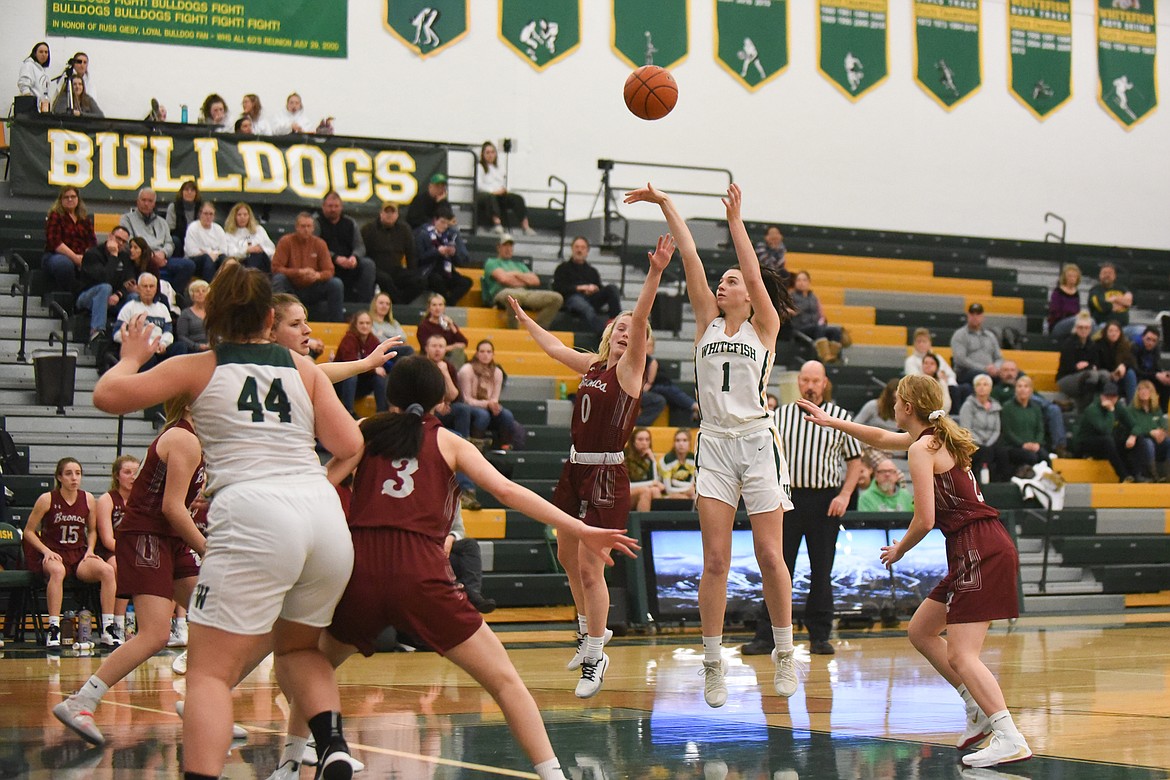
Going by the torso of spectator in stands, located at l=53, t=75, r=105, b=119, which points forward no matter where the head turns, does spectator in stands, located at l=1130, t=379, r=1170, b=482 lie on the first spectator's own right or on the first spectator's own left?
on the first spectator's own left

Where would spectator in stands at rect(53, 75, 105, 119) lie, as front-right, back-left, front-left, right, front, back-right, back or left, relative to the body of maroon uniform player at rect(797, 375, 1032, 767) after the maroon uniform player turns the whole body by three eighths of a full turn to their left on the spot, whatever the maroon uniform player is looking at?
back

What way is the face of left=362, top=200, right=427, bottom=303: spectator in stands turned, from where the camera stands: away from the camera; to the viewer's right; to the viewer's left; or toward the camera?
toward the camera

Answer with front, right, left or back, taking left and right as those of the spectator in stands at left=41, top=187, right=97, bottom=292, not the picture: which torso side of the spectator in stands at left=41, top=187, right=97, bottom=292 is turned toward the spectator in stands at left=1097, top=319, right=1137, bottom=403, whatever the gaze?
left

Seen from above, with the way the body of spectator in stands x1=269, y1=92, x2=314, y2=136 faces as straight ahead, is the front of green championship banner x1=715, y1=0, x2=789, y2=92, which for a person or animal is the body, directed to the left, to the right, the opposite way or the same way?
the same way

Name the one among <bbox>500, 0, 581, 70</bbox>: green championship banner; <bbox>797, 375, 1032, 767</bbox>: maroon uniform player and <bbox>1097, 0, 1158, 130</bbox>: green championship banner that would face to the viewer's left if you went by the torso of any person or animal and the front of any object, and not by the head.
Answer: the maroon uniform player

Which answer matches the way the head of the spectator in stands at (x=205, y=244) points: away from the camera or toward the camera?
toward the camera

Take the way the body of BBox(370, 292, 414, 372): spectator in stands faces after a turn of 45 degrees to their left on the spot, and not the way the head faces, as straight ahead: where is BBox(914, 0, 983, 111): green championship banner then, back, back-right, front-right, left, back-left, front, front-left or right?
front-left

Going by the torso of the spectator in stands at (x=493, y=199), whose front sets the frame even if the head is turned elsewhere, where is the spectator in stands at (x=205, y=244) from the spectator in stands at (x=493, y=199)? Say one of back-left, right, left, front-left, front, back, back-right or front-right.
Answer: right

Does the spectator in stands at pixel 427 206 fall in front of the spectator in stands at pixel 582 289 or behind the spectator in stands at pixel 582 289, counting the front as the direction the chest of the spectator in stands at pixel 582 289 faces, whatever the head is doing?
behind

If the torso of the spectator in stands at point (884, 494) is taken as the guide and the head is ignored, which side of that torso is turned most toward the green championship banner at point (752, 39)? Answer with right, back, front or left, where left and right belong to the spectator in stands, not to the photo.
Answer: back

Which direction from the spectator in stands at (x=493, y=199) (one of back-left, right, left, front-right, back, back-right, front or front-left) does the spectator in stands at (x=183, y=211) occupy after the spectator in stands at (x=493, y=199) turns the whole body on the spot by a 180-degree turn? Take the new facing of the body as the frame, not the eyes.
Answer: left

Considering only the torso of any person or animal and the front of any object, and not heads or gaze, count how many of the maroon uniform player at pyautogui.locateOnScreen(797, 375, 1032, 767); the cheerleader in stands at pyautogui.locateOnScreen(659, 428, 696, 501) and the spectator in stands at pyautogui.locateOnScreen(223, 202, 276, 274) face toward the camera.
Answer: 2

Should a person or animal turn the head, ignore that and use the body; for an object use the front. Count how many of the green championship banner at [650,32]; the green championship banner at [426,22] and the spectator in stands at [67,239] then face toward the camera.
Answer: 3

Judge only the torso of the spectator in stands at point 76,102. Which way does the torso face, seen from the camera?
toward the camera

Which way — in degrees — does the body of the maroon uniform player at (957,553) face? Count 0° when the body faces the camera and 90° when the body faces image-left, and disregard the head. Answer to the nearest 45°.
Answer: approximately 90°

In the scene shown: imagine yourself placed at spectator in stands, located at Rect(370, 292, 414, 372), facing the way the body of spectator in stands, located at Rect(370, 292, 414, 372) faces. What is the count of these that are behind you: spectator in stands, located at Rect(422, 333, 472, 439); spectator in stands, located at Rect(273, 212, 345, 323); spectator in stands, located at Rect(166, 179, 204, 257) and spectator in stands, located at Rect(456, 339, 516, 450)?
2

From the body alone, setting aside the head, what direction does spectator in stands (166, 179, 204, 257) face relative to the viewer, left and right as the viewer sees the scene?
facing the viewer and to the right of the viewer

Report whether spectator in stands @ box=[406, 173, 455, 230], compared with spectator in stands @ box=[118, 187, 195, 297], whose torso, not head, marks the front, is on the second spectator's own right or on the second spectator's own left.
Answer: on the second spectator's own left

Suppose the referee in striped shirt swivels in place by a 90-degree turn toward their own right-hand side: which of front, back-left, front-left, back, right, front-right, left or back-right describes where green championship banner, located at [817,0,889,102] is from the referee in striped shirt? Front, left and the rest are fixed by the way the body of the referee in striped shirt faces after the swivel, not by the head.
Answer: right
